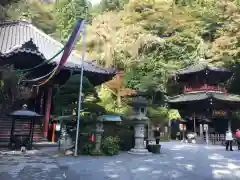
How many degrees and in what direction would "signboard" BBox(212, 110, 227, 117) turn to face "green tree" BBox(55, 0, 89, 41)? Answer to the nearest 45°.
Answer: approximately 90° to its right

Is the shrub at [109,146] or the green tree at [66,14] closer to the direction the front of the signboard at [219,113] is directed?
the shrub

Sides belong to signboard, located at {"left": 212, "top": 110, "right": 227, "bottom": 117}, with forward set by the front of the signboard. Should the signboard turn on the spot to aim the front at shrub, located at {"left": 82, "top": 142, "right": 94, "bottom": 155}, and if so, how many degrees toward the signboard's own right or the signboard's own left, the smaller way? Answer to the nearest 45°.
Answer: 0° — it already faces it

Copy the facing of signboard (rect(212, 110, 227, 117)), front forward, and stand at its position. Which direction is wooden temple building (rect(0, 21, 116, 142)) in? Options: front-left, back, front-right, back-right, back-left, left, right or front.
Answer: front-right

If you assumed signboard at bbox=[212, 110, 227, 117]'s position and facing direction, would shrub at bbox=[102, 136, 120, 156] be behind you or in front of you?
in front

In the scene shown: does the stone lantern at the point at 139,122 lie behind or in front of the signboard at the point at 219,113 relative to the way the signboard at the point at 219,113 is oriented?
in front

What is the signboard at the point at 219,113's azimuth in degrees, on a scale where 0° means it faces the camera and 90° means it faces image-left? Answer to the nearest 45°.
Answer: approximately 0°
